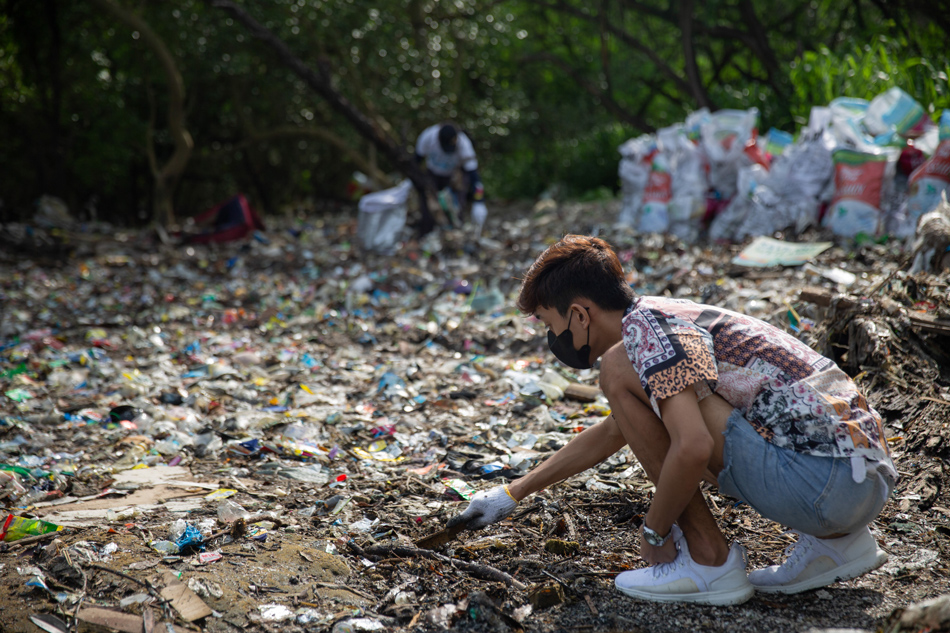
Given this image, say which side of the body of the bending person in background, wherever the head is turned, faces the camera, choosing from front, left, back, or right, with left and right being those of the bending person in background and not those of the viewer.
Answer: front

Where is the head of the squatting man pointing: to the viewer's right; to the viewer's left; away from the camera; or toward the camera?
to the viewer's left

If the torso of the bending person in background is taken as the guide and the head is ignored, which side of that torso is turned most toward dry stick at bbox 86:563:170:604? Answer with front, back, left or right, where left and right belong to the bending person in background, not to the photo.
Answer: front

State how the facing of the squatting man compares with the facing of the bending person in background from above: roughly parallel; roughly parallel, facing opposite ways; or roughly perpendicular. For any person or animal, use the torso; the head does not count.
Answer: roughly perpendicular

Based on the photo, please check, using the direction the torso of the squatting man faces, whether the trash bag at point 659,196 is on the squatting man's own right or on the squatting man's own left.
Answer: on the squatting man's own right

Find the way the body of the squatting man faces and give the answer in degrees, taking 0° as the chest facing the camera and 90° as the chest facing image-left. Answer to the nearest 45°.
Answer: approximately 90°

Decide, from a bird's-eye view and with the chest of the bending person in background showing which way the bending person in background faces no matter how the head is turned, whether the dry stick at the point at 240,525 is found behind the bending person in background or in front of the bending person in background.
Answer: in front
